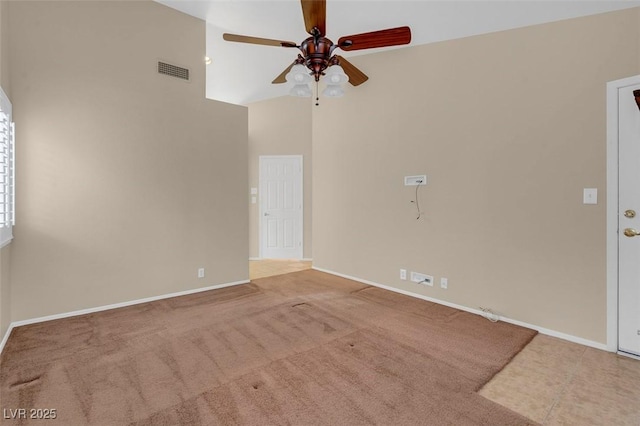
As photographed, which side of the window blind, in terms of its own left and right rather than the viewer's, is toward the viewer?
right

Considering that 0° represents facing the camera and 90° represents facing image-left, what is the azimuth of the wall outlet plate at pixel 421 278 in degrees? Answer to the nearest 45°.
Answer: approximately 45°

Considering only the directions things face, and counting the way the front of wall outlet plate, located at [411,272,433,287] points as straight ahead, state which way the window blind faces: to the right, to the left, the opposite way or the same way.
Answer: the opposite way

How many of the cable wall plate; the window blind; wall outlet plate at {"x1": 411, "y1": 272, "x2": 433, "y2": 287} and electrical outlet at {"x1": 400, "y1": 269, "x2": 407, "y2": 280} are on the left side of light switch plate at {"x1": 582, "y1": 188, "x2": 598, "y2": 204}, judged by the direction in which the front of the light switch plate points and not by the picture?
0

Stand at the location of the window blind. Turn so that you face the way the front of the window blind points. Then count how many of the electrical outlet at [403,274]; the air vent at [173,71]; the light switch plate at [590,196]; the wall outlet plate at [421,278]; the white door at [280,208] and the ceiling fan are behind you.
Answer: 0

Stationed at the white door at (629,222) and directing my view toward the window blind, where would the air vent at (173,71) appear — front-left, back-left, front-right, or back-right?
front-right

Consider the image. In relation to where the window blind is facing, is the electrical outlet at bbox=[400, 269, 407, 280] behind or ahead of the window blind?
ahead

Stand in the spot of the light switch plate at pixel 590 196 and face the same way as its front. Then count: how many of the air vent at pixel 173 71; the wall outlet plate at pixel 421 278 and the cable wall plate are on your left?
0

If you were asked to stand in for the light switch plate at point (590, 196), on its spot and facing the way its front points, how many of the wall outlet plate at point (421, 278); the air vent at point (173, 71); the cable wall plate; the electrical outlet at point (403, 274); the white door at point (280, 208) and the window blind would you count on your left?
0

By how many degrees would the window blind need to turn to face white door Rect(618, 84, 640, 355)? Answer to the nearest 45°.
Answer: approximately 45° to its right

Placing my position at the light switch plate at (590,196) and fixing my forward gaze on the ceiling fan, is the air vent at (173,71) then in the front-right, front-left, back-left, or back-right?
front-right

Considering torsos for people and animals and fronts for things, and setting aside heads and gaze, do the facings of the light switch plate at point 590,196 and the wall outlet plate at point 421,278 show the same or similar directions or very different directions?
same or similar directions

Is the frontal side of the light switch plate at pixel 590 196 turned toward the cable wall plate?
no

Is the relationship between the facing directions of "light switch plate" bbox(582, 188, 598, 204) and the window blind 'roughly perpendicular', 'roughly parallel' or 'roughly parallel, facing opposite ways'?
roughly parallel, facing opposite ways
